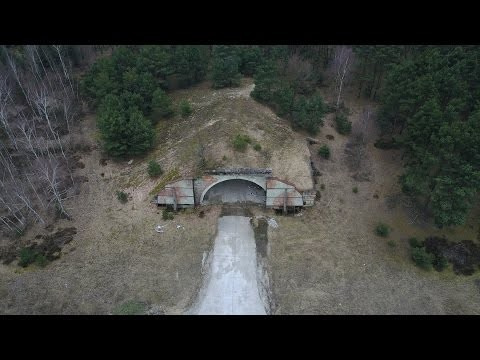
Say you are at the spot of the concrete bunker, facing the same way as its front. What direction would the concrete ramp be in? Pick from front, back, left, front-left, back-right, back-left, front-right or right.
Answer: front

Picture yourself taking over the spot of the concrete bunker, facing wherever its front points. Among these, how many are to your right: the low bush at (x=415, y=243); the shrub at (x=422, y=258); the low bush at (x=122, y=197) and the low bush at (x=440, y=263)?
1

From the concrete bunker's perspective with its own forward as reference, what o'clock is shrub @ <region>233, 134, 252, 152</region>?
The shrub is roughly at 6 o'clock from the concrete bunker.

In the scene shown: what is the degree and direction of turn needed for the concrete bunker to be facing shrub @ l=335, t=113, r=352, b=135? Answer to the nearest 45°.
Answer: approximately 135° to its left

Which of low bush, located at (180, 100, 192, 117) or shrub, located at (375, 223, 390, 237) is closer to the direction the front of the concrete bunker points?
the shrub

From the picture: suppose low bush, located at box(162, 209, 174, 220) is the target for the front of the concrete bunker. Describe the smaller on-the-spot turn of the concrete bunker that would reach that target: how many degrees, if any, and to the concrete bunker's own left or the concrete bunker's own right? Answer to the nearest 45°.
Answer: approximately 90° to the concrete bunker's own right

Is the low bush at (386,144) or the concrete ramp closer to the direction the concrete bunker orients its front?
the concrete ramp

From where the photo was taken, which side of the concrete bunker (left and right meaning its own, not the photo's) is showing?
front

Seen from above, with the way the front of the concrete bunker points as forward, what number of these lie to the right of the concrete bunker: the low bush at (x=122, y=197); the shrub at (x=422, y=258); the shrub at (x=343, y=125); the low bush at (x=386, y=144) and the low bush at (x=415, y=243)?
1

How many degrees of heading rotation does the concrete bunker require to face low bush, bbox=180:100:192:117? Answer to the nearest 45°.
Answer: approximately 135° to its right

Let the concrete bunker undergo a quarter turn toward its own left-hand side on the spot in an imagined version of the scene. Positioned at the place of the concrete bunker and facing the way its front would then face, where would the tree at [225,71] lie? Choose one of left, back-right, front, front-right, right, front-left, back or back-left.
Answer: left

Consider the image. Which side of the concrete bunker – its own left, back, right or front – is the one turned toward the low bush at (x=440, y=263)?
left

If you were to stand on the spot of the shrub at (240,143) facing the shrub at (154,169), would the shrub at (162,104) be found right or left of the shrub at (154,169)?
right

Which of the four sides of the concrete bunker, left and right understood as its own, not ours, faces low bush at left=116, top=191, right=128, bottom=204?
right

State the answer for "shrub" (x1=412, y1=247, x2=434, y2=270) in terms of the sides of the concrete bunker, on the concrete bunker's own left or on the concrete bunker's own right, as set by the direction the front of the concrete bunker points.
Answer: on the concrete bunker's own left
